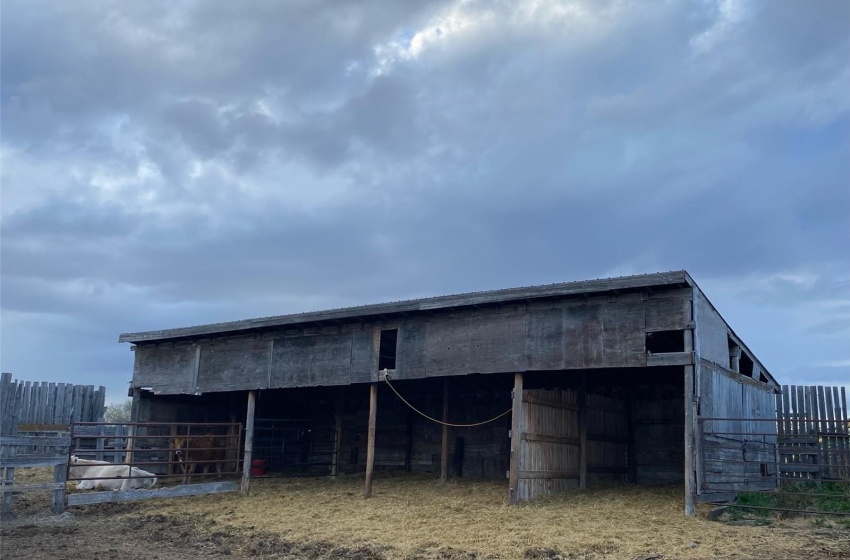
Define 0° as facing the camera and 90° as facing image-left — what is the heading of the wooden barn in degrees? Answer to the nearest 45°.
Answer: approximately 45°

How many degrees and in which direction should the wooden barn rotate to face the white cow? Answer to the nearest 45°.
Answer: approximately 45° to its right

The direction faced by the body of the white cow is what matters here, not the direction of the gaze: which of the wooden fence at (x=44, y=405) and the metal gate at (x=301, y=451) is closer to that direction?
the wooden fence

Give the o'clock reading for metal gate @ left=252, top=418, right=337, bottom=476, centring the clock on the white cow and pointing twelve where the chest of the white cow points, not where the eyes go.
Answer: The metal gate is roughly at 5 o'clock from the white cow.

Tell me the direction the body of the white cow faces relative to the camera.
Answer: to the viewer's left

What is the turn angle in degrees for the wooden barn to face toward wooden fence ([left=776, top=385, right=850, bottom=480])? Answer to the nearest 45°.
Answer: approximately 135° to its left

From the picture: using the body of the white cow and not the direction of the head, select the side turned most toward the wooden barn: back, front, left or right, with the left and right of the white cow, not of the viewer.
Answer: back

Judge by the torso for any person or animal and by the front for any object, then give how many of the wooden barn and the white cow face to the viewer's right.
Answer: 0
